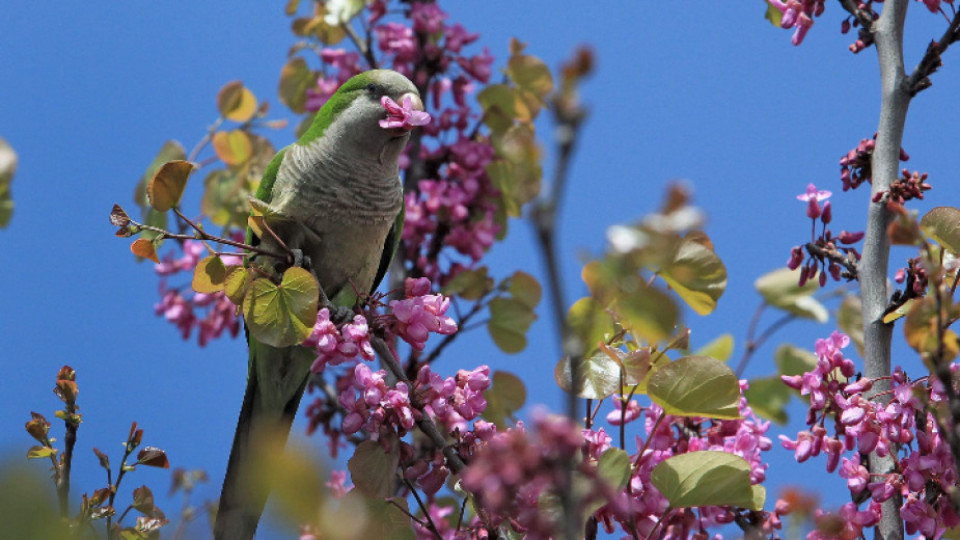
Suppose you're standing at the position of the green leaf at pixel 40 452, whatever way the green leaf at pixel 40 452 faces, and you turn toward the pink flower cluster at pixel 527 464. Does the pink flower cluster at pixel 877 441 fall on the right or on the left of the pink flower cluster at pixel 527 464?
left

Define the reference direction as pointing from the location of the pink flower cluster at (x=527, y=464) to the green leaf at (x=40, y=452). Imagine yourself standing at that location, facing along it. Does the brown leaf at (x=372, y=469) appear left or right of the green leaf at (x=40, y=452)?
right

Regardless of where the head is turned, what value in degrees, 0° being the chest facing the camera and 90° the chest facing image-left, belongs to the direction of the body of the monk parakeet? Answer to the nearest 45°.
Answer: approximately 315°
